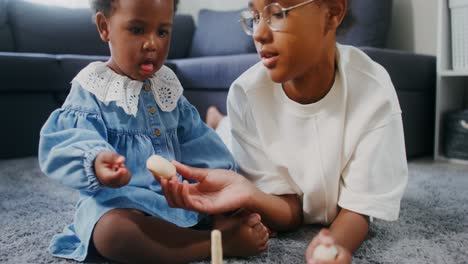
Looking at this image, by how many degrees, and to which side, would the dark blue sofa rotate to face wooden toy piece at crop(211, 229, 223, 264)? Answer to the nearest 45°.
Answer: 0° — it already faces it

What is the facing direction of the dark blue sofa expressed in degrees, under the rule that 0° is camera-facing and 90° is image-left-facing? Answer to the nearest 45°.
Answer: approximately 0°

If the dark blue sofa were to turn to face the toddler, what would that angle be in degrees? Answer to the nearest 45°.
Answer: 0° — it already faces them

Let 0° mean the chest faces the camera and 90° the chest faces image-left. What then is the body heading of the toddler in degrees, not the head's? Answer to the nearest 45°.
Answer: approximately 315°
